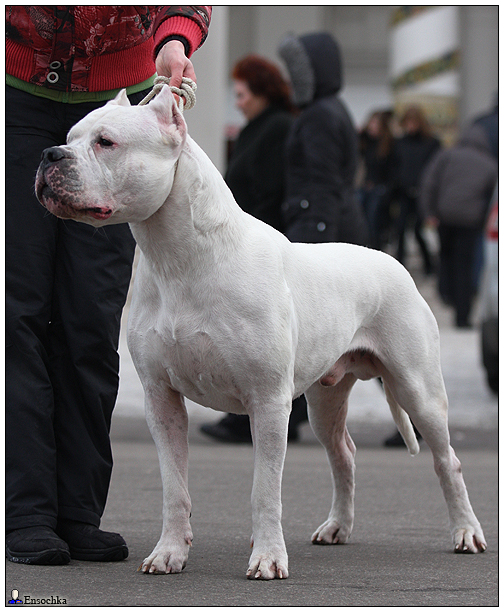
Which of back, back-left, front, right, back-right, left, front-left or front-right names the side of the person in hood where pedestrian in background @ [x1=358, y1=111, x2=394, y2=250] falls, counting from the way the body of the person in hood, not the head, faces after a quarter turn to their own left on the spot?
back

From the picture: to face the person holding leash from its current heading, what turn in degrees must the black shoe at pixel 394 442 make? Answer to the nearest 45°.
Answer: approximately 90° to its left

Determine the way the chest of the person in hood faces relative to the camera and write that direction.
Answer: to the viewer's left

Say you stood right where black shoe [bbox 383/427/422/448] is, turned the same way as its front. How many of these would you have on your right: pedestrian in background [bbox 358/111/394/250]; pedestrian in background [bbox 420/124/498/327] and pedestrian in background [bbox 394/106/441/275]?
3

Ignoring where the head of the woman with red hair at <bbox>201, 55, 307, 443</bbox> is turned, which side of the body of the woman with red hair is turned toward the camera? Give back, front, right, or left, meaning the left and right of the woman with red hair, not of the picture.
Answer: left

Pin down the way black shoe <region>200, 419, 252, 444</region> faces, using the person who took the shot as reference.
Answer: facing to the left of the viewer

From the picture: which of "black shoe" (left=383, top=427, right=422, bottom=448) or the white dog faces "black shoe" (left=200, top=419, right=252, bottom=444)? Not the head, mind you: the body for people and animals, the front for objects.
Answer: "black shoe" (left=383, top=427, right=422, bottom=448)

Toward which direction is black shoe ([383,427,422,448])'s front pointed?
to the viewer's left

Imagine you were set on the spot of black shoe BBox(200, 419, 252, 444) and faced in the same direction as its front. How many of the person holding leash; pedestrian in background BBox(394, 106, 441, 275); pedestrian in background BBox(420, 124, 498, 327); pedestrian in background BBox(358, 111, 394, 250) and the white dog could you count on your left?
2

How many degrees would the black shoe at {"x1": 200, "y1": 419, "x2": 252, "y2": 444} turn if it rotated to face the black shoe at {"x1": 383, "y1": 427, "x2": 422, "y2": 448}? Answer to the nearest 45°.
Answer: approximately 180°

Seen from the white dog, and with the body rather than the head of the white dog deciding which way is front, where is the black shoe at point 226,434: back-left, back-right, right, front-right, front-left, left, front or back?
back-right
